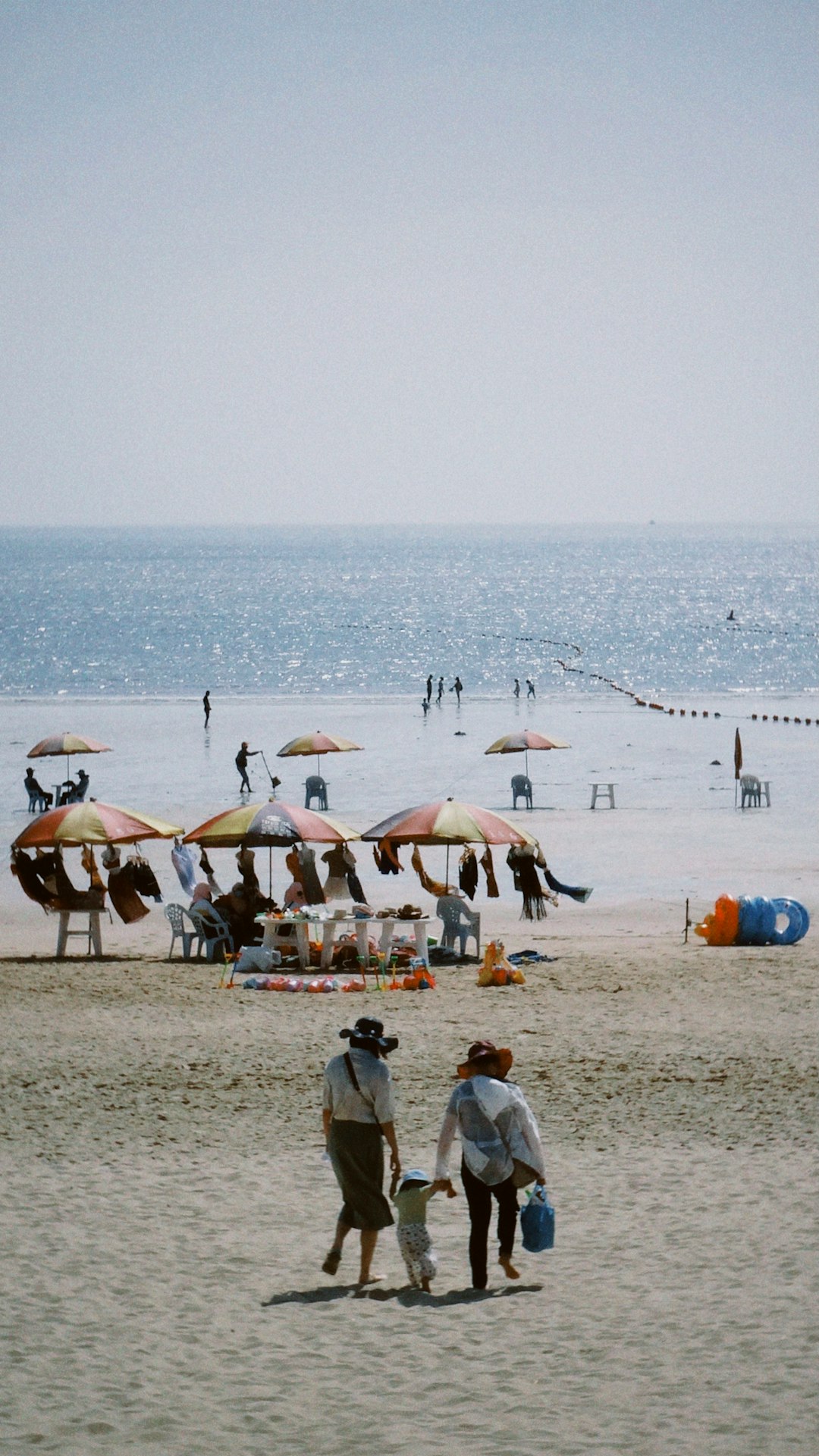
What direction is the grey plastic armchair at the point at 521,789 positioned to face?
away from the camera

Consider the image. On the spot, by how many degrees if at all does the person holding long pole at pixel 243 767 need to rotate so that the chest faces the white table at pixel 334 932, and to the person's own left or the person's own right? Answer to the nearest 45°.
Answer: approximately 90° to the person's own right

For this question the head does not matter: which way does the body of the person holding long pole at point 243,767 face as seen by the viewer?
to the viewer's right

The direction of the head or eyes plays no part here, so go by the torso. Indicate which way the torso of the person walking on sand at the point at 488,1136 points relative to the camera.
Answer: away from the camera

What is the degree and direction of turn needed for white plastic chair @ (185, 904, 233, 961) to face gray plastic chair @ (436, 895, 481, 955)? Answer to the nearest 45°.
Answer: approximately 45° to its right

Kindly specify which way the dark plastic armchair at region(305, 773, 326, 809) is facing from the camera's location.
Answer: facing away from the viewer

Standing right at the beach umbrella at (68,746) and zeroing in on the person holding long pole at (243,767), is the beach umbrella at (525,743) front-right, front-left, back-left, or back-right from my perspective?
front-right

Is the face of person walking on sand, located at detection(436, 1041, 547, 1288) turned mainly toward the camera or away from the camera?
away from the camera

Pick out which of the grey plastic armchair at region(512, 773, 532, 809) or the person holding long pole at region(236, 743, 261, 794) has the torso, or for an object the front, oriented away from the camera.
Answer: the grey plastic armchair

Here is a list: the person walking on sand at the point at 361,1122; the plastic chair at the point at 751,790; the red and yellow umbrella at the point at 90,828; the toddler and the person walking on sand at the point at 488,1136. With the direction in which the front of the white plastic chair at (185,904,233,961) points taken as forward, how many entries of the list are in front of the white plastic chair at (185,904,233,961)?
1

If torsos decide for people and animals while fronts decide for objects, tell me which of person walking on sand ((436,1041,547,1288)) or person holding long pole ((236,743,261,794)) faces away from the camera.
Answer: the person walking on sand

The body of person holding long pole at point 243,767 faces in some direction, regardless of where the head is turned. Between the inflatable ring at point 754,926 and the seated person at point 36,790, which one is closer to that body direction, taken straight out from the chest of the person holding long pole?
the inflatable ring

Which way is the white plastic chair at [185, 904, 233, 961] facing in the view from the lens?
facing away from the viewer and to the right of the viewer

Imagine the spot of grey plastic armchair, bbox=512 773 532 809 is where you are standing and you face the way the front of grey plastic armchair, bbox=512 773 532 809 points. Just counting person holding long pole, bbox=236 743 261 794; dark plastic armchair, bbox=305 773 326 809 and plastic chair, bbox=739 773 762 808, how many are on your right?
1

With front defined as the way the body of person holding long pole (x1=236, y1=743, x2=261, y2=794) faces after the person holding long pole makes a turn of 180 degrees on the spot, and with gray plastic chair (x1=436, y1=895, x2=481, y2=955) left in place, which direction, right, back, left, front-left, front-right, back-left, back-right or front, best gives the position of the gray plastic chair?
left
